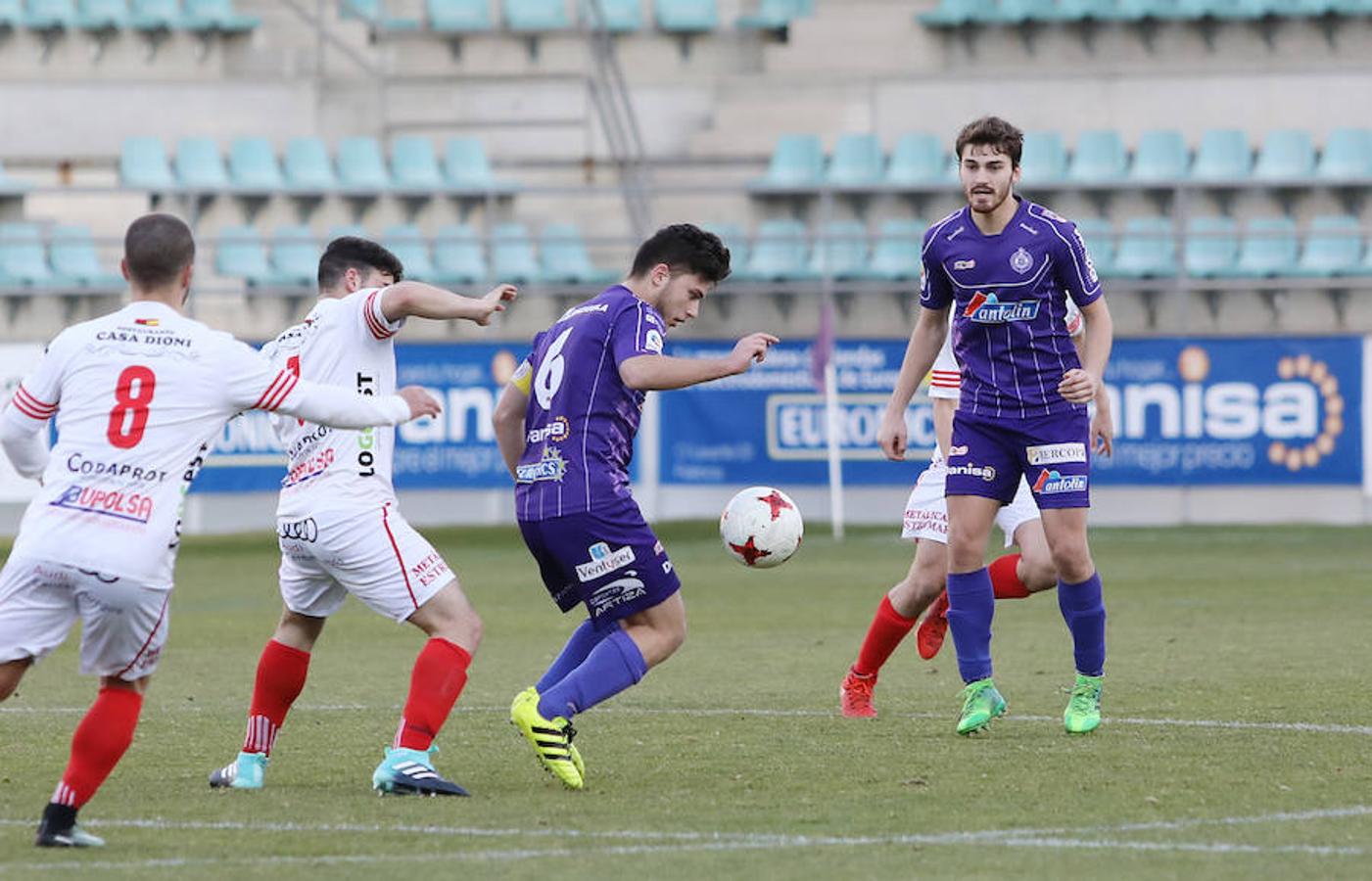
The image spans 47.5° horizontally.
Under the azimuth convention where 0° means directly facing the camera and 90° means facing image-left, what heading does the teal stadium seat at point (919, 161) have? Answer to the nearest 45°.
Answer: approximately 0°

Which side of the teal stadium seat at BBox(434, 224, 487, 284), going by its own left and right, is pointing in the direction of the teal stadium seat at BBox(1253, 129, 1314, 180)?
left

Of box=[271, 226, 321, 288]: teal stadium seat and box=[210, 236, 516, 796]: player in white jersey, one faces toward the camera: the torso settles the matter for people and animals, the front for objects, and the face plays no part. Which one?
the teal stadium seat

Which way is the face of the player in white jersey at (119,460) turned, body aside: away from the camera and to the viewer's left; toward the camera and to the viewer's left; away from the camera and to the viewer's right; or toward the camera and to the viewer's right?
away from the camera and to the viewer's right

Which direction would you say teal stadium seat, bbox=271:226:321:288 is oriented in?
toward the camera

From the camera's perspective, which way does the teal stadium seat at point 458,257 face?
toward the camera

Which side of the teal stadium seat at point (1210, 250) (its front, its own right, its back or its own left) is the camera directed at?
front

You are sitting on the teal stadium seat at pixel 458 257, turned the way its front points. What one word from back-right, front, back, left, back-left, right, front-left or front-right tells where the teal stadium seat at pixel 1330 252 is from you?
left

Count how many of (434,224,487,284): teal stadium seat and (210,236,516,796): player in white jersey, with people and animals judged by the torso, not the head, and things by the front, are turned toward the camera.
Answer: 1

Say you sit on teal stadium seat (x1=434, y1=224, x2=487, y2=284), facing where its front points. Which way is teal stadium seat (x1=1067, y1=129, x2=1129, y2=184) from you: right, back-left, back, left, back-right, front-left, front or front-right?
left

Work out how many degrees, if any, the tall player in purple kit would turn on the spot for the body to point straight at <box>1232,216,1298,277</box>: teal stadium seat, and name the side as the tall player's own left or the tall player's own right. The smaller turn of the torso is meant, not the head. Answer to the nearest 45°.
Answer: approximately 180°

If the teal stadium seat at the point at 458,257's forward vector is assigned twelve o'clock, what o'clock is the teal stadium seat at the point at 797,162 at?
the teal stadium seat at the point at 797,162 is roughly at 9 o'clock from the teal stadium seat at the point at 458,257.

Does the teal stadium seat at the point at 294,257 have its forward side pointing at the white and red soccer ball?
yes

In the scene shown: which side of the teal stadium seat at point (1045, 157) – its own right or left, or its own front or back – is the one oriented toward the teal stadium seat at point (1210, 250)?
left

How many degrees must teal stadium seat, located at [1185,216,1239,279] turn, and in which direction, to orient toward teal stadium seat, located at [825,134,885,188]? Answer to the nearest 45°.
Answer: approximately 90° to its right

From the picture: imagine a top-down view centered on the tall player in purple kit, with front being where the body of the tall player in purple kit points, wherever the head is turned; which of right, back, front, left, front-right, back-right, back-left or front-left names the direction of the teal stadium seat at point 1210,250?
back

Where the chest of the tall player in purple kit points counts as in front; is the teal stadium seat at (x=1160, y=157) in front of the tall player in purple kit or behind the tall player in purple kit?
behind

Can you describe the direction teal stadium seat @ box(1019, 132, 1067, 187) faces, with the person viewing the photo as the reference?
facing the viewer

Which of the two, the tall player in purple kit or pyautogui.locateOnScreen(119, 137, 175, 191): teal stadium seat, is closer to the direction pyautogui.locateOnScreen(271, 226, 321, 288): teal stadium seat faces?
the tall player in purple kit
